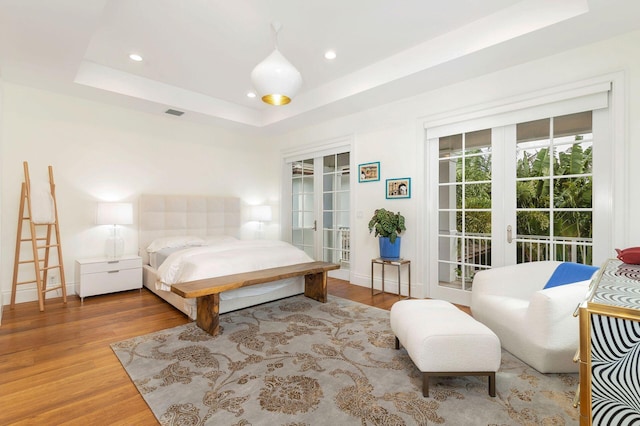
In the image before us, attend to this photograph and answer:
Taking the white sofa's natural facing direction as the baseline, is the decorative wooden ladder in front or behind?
in front

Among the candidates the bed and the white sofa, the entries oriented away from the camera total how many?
0

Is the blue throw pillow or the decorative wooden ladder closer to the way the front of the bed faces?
the blue throw pillow

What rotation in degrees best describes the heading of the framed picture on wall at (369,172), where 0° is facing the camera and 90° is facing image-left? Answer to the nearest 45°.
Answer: approximately 45°

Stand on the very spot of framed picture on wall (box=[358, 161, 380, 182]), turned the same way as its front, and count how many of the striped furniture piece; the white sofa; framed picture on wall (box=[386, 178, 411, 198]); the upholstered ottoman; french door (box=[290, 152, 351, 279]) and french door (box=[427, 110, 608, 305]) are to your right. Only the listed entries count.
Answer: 1

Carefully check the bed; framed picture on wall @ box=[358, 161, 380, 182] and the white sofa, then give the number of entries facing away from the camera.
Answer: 0

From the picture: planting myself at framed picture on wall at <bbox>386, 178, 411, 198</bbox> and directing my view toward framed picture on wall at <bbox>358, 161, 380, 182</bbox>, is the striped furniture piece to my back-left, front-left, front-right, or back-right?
back-left

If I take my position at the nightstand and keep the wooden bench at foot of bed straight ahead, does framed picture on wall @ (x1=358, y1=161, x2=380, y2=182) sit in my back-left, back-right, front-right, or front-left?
front-left

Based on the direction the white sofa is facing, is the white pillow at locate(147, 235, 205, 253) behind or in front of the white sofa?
in front

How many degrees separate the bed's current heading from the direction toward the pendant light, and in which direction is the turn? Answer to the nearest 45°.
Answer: approximately 45° to its right

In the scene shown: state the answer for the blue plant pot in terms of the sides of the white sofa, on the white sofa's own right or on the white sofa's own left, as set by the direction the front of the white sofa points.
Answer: on the white sofa's own right

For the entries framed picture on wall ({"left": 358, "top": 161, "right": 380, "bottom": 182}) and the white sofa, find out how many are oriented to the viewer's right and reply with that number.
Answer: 0

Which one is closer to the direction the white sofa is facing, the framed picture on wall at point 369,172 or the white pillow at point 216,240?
the white pillow

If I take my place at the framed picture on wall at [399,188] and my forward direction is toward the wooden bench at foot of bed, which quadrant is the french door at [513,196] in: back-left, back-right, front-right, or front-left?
back-left

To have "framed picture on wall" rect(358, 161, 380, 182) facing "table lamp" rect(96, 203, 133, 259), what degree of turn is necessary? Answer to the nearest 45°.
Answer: approximately 45° to its right

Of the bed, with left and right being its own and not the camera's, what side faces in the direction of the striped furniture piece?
front

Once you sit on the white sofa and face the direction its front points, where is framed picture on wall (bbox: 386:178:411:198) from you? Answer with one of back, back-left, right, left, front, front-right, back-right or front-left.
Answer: right

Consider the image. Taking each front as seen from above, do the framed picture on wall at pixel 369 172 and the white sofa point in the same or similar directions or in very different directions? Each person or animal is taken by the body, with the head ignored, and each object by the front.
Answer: same or similar directions
